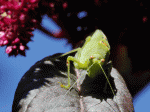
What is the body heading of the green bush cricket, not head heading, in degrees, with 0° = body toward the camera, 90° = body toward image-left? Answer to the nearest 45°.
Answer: approximately 0°
